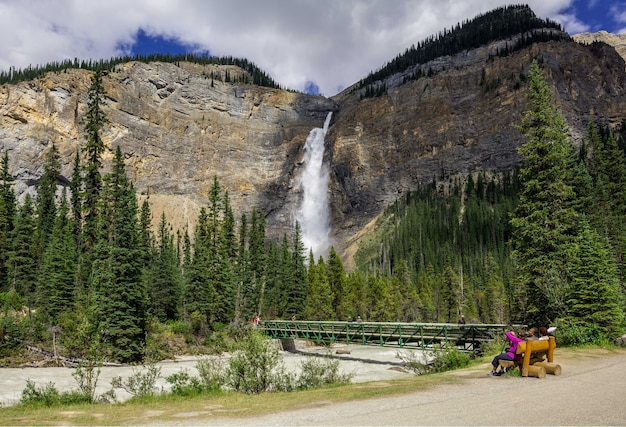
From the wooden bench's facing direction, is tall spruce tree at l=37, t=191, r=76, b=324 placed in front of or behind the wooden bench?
in front

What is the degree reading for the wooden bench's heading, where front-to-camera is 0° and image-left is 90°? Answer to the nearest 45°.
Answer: approximately 135°

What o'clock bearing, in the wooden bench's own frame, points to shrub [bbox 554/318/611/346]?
The shrub is roughly at 2 o'clock from the wooden bench.

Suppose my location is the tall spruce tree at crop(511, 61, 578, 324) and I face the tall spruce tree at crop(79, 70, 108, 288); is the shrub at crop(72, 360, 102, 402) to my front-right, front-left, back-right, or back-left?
front-left

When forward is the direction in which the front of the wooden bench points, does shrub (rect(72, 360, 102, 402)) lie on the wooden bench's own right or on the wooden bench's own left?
on the wooden bench's own left

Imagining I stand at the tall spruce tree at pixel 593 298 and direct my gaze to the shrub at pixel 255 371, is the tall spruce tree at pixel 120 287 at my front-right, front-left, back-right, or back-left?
front-right

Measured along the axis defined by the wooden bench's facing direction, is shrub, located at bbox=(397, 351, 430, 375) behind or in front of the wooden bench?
in front

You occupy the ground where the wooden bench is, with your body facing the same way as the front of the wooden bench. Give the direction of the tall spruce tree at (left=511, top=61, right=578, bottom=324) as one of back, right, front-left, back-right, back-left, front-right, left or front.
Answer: front-right

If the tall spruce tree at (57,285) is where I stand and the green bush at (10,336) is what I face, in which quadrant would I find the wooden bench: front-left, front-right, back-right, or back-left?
front-left

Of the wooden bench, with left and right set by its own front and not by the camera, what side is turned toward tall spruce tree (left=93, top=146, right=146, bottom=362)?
front

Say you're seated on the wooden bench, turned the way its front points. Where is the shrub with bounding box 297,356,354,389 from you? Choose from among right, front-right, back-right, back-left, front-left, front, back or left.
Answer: front-left

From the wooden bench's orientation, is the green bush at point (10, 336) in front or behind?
in front

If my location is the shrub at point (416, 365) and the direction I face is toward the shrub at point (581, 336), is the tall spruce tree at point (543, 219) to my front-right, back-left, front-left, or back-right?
front-left

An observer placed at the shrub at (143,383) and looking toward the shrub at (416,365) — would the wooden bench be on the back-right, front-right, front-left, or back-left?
front-right
